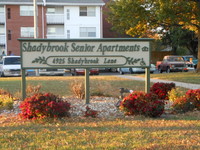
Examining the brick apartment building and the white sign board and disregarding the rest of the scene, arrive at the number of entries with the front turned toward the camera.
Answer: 2

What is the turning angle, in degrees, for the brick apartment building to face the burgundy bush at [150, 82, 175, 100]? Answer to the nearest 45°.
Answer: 0° — it already faces it

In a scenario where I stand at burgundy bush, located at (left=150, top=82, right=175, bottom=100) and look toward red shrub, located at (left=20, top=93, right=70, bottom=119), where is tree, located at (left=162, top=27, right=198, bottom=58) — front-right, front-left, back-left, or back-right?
back-right

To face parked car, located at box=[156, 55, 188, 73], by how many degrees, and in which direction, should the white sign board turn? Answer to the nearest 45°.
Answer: approximately 180°

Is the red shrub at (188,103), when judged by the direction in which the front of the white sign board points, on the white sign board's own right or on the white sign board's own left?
on the white sign board's own left

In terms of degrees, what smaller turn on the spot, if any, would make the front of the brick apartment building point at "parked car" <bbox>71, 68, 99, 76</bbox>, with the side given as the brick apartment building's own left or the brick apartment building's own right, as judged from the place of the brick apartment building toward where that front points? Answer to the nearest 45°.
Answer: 0° — it already faces it

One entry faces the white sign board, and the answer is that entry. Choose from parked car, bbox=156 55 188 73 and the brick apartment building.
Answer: the brick apartment building

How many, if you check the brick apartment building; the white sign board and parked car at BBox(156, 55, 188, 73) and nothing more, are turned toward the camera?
2

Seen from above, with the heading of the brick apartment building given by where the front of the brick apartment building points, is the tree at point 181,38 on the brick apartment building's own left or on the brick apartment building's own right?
on the brick apartment building's own left

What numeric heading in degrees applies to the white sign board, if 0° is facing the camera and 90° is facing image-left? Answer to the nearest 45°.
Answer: approximately 0°

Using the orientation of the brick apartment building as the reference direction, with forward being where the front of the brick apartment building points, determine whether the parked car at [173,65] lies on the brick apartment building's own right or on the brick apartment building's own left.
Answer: on the brick apartment building's own left

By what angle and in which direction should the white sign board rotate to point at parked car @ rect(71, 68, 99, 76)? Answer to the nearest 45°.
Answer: approximately 180°
